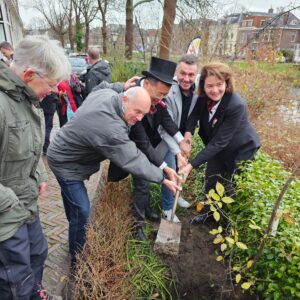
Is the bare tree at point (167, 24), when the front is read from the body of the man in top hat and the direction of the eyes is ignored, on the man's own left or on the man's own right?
on the man's own left

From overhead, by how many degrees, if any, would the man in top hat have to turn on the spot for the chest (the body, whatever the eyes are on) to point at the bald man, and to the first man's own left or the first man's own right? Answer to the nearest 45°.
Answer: approximately 90° to the first man's own right

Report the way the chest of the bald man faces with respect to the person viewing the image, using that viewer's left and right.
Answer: facing to the right of the viewer

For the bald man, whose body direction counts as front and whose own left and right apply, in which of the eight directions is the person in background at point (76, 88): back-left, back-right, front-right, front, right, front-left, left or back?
left

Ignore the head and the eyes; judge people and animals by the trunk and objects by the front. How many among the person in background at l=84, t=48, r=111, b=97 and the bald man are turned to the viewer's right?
1

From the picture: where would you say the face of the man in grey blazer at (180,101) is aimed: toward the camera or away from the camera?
toward the camera

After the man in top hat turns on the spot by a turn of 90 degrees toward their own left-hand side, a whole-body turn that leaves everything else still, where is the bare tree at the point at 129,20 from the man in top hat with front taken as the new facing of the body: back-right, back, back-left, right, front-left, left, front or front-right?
front-left
